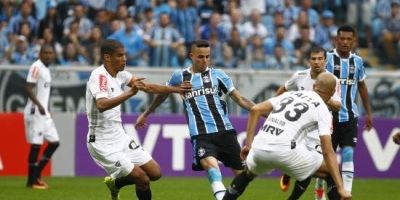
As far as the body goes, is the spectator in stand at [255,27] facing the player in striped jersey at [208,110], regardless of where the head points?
yes

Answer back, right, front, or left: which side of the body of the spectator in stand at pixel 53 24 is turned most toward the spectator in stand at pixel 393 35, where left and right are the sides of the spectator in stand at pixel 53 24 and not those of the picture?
left

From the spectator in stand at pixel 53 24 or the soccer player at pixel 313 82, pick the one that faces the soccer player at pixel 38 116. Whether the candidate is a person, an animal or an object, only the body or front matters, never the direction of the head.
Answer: the spectator in stand

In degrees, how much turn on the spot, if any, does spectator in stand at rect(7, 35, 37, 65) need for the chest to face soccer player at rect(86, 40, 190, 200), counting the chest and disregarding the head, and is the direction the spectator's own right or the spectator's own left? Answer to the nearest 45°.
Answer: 0° — they already face them

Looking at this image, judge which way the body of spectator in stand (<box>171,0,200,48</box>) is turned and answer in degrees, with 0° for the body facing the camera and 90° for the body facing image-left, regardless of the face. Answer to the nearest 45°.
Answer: approximately 0°

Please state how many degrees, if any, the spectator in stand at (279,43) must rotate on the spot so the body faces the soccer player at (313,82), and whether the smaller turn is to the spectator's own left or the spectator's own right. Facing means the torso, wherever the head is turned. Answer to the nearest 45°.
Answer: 0° — they already face them

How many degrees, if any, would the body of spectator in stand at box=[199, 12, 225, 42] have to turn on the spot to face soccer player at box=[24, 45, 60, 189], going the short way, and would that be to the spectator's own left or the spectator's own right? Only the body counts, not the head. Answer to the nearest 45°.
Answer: approximately 45° to the spectator's own right

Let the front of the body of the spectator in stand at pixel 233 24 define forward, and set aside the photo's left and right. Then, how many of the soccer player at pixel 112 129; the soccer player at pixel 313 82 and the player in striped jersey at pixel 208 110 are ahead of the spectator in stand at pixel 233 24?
3
